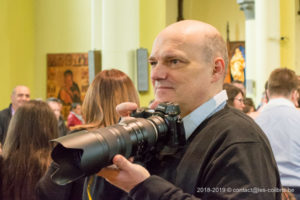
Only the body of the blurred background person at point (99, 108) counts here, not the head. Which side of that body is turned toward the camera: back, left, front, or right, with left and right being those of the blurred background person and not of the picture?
back

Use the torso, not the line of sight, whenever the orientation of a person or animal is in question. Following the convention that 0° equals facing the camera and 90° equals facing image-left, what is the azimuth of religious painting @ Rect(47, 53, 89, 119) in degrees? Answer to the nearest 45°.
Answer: approximately 0°

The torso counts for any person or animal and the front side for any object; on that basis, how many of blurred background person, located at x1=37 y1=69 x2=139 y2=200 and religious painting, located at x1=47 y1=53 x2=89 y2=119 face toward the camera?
1

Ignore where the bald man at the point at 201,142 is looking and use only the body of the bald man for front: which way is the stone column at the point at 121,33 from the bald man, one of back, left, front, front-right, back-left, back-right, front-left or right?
back-right

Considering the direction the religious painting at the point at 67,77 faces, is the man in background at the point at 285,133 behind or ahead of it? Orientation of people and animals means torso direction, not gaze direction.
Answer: ahead

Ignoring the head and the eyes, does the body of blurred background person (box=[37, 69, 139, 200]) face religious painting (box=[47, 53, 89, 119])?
yes

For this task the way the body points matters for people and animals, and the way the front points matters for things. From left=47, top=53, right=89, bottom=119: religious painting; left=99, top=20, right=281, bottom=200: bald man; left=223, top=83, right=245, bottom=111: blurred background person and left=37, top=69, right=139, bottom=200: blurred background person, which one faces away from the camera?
left=37, top=69, right=139, bottom=200: blurred background person
